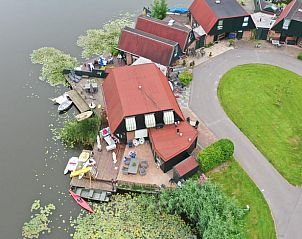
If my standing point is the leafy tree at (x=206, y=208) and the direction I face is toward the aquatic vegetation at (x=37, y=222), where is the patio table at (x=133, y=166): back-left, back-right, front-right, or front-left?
front-right

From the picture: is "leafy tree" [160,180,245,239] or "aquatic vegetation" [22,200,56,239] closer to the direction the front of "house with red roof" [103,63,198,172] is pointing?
the leafy tree

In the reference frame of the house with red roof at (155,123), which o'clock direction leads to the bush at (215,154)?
The bush is roughly at 10 o'clock from the house with red roof.

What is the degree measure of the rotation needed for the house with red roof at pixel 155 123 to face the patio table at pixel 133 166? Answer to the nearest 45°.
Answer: approximately 45° to its right

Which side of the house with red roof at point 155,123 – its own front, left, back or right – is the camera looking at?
front

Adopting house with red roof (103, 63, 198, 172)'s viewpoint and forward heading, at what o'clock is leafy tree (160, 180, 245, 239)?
The leafy tree is roughly at 11 o'clock from the house with red roof.

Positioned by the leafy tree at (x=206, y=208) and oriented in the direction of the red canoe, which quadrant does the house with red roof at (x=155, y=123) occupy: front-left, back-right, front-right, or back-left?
front-right

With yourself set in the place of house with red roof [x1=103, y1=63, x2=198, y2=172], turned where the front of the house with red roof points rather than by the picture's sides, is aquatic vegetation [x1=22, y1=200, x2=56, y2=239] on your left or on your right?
on your right
